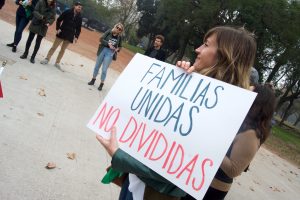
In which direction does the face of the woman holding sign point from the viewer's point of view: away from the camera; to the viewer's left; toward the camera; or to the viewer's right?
to the viewer's left

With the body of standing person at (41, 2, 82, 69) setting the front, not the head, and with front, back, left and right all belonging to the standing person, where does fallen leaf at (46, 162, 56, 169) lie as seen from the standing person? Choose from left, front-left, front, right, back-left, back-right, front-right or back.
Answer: front

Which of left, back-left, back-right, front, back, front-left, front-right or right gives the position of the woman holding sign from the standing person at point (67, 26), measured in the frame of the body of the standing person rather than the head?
front

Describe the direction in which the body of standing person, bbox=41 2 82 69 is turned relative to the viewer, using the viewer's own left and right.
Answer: facing the viewer

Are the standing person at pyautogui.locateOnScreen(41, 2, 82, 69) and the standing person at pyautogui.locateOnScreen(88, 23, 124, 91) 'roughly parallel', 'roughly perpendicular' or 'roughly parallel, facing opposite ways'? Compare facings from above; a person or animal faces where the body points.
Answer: roughly parallel

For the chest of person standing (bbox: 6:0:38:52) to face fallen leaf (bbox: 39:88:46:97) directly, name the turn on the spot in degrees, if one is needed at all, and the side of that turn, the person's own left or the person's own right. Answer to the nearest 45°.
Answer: approximately 45° to the person's own left

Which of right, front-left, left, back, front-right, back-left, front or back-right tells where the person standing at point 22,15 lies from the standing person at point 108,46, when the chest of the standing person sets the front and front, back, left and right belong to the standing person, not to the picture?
right

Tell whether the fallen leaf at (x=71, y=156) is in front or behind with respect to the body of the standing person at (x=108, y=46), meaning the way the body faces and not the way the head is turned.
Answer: in front

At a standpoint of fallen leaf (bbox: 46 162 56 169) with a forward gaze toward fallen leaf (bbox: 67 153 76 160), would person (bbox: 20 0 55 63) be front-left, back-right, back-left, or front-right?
front-left

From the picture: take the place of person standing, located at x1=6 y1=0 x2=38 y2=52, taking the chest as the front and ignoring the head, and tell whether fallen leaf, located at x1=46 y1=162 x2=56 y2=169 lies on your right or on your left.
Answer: on your left

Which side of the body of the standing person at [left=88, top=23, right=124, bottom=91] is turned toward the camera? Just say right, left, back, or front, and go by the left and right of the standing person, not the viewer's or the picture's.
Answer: front

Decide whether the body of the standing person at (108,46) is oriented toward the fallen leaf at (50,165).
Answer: yes

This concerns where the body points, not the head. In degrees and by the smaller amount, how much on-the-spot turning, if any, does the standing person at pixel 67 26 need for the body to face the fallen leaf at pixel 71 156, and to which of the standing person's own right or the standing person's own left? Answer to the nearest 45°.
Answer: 0° — they already face it

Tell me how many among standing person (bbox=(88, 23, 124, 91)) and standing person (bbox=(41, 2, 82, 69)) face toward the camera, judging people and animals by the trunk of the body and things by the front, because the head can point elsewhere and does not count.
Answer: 2

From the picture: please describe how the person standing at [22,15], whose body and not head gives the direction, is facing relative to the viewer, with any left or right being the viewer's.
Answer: facing the viewer and to the left of the viewer
